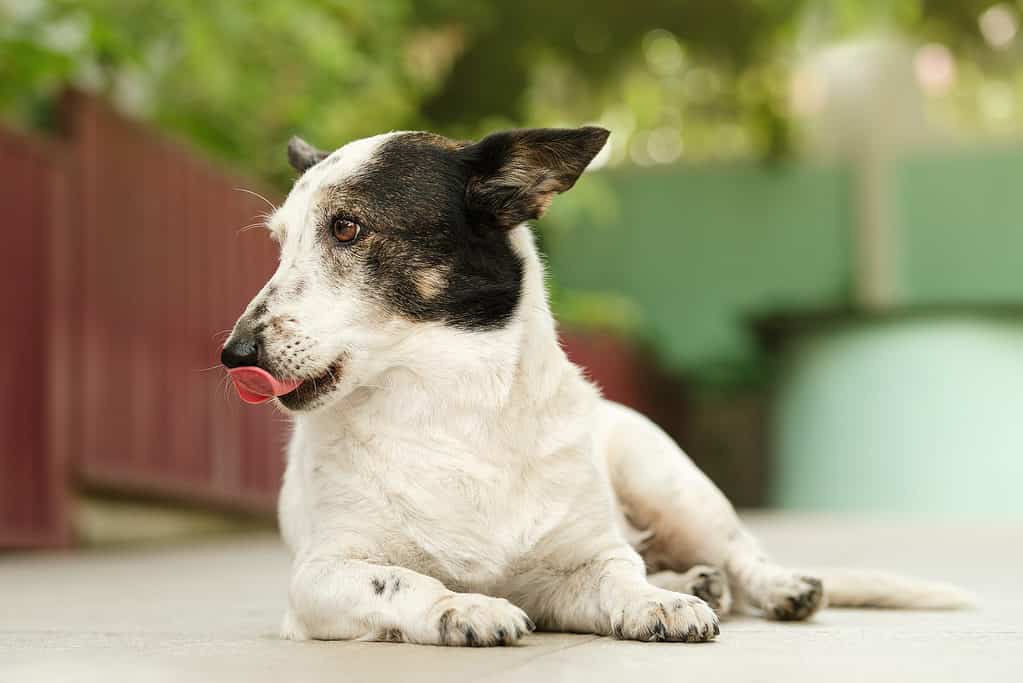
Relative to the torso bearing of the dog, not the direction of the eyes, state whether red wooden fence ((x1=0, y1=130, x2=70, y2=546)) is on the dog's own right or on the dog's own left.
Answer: on the dog's own right

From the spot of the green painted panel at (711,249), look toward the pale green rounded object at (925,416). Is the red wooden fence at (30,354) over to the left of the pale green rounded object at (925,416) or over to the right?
right

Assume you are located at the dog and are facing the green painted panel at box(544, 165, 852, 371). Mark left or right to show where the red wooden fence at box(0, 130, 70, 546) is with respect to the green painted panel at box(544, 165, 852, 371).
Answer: left

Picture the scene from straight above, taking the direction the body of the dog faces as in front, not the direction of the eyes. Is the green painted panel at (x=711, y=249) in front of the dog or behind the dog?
behind

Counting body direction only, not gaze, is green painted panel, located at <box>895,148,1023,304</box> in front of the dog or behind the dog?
behind

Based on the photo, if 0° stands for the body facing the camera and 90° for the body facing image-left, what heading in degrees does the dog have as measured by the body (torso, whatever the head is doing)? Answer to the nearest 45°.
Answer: approximately 45°

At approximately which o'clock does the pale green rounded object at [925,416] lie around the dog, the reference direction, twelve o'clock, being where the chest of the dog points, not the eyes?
The pale green rounded object is roughly at 5 o'clock from the dog.

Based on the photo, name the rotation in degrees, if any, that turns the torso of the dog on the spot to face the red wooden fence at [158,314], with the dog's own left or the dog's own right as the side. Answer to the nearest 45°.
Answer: approximately 90° to the dog's own right

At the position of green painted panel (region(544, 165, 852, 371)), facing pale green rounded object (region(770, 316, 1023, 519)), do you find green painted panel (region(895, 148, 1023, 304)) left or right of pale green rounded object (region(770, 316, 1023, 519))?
left
